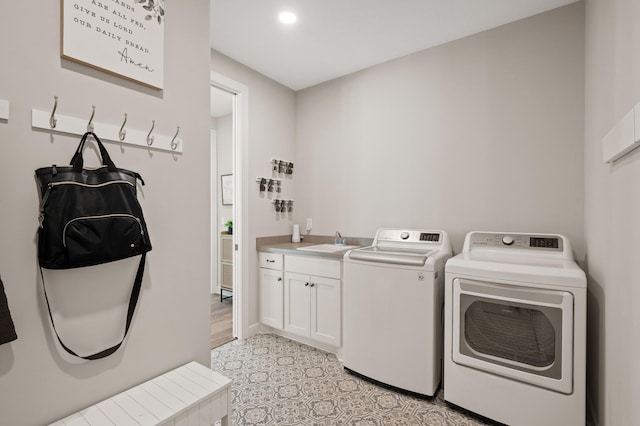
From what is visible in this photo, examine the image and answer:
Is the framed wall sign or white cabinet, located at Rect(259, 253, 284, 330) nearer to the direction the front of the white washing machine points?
the framed wall sign

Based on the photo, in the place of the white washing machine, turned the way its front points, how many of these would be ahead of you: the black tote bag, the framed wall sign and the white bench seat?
3

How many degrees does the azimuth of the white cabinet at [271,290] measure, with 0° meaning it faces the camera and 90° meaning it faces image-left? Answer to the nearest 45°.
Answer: approximately 45°

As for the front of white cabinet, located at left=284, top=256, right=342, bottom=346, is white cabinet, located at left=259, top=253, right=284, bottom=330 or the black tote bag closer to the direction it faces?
the black tote bag

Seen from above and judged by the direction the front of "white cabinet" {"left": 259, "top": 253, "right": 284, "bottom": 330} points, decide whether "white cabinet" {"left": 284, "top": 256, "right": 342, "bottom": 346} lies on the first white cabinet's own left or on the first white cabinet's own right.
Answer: on the first white cabinet's own left

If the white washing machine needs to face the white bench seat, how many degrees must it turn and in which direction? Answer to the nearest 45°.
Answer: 0° — it already faces it

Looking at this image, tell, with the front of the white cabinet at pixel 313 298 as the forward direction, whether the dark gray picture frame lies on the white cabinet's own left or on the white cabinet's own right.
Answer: on the white cabinet's own right

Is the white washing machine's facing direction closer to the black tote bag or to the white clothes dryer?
the black tote bag

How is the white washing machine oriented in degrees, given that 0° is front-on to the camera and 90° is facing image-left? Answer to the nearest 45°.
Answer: approximately 45°

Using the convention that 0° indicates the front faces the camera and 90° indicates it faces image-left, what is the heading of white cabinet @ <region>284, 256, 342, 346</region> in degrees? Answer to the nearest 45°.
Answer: approximately 45°
